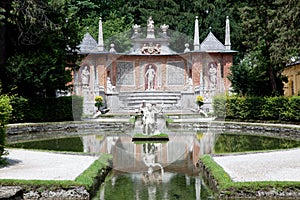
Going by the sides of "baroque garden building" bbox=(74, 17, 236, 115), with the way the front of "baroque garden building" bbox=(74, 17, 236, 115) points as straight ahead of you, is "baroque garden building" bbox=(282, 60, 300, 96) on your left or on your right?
on your left

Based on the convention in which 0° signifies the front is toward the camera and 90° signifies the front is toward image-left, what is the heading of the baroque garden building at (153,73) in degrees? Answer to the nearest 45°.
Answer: approximately 0°

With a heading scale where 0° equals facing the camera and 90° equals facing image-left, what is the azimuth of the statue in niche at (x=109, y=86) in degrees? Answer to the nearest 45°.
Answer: approximately 315°

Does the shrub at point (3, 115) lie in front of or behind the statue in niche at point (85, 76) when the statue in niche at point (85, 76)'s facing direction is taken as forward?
in front

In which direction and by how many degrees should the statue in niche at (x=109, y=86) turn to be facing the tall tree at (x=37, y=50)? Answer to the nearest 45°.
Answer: approximately 90° to its right

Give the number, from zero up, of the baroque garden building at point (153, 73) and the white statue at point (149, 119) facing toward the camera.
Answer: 2

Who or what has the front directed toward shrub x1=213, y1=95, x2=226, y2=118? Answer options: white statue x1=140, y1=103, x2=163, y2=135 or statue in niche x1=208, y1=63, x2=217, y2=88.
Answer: the statue in niche

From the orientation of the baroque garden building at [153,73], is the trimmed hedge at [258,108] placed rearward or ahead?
ahead

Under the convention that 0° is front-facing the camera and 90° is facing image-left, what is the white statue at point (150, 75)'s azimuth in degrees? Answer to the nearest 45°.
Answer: approximately 0°

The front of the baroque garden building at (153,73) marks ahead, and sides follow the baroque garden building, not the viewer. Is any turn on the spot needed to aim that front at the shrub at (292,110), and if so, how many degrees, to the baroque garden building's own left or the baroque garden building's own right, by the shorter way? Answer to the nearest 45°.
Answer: approximately 45° to the baroque garden building's own left
